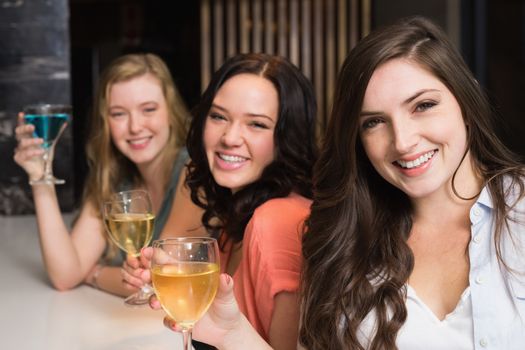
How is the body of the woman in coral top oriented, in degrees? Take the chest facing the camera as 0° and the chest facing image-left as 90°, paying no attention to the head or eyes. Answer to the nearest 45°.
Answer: approximately 45°

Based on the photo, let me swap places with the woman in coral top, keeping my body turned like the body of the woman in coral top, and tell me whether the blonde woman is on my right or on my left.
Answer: on my right

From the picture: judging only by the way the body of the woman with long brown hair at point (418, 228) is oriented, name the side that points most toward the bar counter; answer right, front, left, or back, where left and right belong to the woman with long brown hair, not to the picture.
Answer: right

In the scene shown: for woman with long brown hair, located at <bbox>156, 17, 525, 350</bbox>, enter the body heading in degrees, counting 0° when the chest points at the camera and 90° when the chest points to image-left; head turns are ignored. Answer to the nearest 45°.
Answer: approximately 0°
